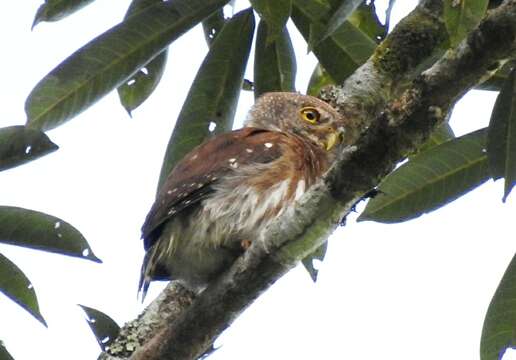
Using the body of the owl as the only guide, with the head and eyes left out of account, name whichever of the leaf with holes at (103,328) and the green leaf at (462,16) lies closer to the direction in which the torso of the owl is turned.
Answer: the green leaf

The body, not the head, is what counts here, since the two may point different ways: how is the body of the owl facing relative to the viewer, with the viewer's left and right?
facing to the right of the viewer

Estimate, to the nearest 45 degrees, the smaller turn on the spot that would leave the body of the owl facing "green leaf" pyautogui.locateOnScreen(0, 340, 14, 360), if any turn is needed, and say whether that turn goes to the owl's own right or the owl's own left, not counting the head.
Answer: approximately 135° to the owl's own right
